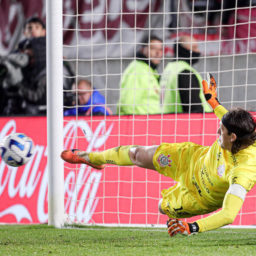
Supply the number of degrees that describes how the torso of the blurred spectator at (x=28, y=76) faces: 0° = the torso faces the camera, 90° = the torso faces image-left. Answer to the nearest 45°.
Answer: approximately 45°

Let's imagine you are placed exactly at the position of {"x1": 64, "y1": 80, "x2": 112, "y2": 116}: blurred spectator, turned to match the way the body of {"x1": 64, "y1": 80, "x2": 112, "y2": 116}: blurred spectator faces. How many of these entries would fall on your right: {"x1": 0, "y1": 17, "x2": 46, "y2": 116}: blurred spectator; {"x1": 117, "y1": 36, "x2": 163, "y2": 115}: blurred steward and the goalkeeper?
1

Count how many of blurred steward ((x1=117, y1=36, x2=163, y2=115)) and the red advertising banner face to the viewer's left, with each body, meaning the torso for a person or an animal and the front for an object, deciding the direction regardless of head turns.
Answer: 0

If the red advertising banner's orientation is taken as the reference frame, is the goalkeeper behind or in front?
in front
